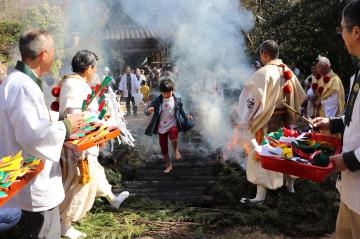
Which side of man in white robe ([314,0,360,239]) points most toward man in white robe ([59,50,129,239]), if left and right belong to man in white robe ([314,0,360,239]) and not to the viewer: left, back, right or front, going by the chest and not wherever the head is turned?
front

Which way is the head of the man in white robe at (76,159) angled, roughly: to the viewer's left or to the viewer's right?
to the viewer's right

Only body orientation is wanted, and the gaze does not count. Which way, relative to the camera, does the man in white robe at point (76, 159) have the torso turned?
to the viewer's right

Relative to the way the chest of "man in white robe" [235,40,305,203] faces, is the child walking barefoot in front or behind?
in front

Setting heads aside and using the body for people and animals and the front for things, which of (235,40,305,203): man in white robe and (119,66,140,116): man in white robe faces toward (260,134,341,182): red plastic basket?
(119,66,140,116): man in white robe

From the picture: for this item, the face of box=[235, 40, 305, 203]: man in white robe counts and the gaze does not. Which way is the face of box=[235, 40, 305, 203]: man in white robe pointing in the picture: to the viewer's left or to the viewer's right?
to the viewer's left

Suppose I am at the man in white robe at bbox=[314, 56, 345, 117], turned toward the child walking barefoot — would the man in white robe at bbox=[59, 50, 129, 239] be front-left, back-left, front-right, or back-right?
front-left

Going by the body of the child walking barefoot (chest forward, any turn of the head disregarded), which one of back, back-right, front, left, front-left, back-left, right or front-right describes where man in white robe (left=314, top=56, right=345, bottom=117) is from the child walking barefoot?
left

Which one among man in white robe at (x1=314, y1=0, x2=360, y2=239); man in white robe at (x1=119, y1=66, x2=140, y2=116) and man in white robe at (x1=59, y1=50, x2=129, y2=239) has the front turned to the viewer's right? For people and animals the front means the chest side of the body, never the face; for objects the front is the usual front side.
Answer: man in white robe at (x1=59, y1=50, x2=129, y2=239)

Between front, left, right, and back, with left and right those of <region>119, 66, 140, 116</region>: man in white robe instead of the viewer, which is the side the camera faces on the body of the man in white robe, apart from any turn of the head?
front

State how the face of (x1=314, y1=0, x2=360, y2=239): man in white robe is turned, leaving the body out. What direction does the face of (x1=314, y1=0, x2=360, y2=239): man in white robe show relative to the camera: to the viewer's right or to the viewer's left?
to the viewer's left

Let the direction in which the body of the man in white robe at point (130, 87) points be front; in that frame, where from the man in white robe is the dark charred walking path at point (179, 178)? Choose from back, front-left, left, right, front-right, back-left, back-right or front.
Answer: front

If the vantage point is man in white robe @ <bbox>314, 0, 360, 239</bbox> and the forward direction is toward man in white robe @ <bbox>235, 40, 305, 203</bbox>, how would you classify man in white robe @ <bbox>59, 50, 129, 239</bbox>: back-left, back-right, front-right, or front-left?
front-left

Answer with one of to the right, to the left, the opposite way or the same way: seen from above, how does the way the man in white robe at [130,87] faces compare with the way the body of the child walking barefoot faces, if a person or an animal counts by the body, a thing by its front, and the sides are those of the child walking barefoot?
the same way

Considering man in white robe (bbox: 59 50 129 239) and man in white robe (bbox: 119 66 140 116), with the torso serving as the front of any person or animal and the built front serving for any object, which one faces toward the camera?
man in white robe (bbox: 119 66 140 116)
